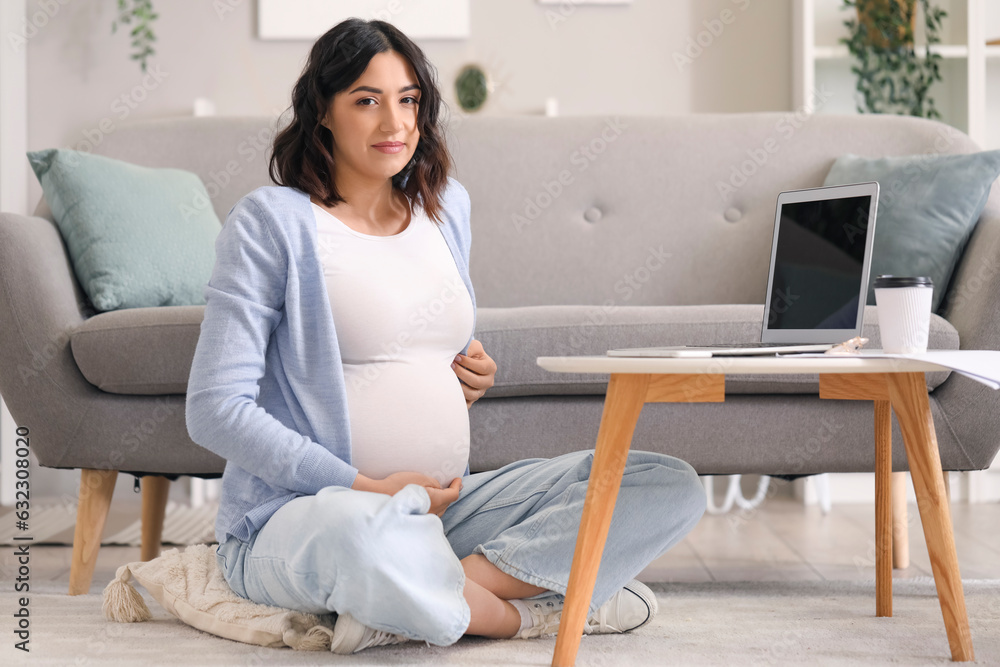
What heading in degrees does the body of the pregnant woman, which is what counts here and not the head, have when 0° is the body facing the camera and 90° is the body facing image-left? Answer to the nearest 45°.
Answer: approximately 315°

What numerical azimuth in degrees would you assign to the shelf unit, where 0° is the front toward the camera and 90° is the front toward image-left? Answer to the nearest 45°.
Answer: approximately 0°

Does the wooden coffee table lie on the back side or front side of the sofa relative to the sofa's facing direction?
on the front side

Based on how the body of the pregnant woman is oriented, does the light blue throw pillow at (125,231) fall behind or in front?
behind

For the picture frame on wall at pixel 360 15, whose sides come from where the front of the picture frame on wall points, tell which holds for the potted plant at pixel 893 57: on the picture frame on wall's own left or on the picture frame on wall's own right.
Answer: on the picture frame on wall's own left

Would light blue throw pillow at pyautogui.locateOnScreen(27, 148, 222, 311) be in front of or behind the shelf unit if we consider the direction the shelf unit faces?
in front

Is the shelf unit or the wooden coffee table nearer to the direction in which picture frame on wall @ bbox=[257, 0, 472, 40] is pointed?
the wooden coffee table

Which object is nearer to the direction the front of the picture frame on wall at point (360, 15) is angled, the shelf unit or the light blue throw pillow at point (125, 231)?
the light blue throw pillow

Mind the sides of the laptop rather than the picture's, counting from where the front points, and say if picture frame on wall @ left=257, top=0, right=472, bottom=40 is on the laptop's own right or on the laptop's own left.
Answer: on the laptop's own right
